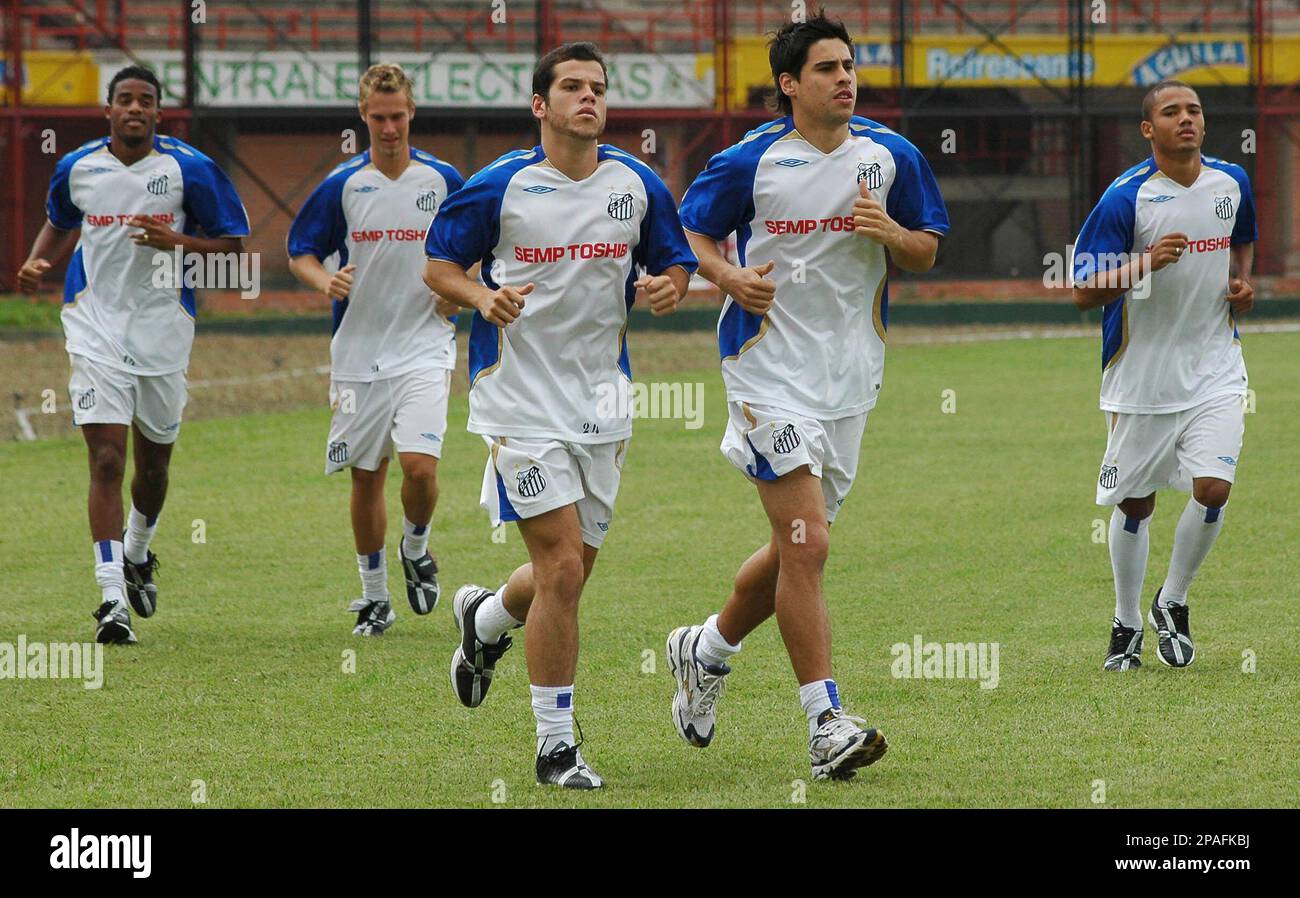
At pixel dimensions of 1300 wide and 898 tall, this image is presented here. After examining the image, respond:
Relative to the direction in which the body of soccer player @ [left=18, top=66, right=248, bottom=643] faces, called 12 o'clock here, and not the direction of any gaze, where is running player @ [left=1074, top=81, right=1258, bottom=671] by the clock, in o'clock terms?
The running player is roughly at 10 o'clock from the soccer player.

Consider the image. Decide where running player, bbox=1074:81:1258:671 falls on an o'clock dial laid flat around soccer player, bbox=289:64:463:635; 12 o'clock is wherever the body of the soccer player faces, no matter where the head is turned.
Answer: The running player is roughly at 10 o'clock from the soccer player.

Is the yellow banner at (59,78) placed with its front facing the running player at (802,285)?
yes

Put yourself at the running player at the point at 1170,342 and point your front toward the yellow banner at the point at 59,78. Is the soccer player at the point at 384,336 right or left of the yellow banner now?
left

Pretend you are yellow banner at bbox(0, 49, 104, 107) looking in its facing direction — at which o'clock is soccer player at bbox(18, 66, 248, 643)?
The soccer player is roughly at 12 o'clock from the yellow banner.
